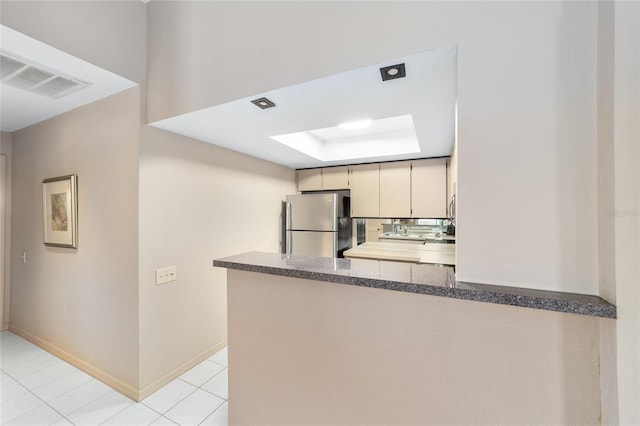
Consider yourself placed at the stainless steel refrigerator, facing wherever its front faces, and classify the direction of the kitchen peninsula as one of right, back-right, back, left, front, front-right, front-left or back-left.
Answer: front

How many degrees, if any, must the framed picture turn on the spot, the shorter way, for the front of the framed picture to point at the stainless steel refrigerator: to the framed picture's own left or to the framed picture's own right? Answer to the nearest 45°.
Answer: approximately 90° to the framed picture's own left

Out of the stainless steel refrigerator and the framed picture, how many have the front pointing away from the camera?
0

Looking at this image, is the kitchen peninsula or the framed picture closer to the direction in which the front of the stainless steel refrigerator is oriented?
the kitchen peninsula

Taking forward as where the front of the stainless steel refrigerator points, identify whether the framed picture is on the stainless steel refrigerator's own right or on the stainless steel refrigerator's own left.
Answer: on the stainless steel refrigerator's own right

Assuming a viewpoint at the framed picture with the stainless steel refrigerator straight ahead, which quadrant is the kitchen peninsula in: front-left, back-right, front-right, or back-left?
front-right

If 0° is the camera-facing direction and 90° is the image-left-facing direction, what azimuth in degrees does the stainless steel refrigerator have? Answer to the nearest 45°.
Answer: approximately 0°

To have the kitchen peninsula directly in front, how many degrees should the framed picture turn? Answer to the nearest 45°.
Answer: approximately 45° to its left

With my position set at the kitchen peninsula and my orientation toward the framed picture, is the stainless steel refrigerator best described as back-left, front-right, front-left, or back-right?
front-right
